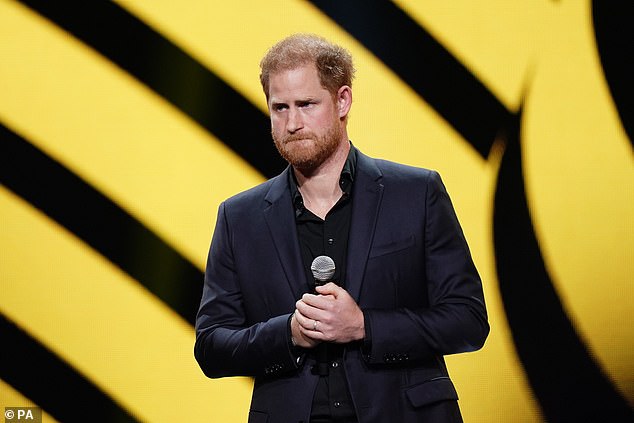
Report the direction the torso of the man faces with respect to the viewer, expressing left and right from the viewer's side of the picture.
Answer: facing the viewer
